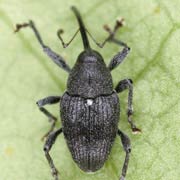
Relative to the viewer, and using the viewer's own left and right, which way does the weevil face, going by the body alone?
facing away from the viewer
